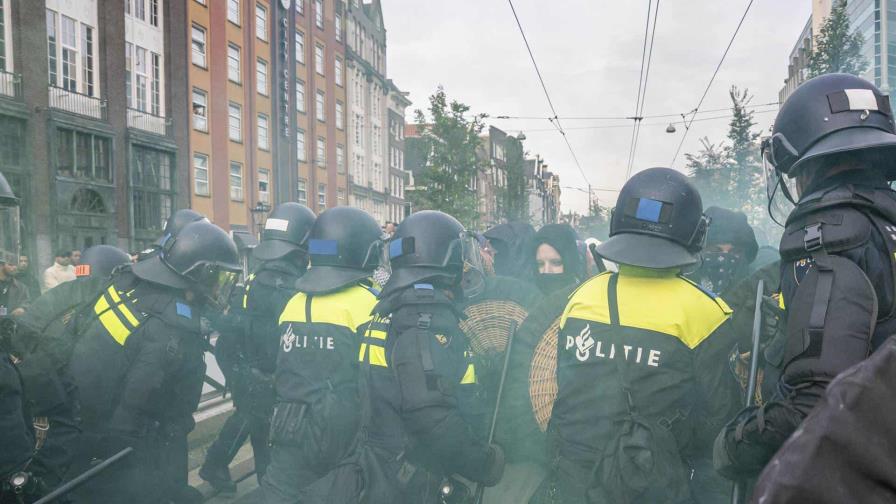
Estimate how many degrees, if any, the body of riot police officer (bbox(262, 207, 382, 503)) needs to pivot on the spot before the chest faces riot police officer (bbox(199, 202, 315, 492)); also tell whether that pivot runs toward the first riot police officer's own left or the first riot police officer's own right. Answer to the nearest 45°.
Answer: approximately 45° to the first riot police officer's own left

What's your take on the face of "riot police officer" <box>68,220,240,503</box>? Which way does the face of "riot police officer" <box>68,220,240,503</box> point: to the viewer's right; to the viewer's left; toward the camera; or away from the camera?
to the viewer's right

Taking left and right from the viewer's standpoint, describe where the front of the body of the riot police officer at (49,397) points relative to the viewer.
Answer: facing away from the viewer and to the right of the viewer

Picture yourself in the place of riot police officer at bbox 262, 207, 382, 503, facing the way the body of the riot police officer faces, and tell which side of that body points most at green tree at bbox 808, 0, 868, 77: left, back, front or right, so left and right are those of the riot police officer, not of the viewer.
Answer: front

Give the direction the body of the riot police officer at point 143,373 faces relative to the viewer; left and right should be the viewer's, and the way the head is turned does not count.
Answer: facing to the right of the viewer

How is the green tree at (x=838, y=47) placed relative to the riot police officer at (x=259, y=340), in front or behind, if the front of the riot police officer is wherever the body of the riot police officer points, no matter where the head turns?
in front

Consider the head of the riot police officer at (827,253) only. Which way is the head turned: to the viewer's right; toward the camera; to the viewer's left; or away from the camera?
to the viewer's left

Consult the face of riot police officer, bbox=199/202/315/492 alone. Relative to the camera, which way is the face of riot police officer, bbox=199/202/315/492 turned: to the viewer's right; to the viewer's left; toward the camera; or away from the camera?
away from the camera

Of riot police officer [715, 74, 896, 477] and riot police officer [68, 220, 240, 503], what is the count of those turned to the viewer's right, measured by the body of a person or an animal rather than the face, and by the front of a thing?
1

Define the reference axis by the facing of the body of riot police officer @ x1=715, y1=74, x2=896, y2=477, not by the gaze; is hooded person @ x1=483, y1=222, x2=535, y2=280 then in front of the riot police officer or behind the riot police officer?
in front

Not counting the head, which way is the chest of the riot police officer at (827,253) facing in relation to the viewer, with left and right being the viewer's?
facing away from the viewer and to the left of the viewer
